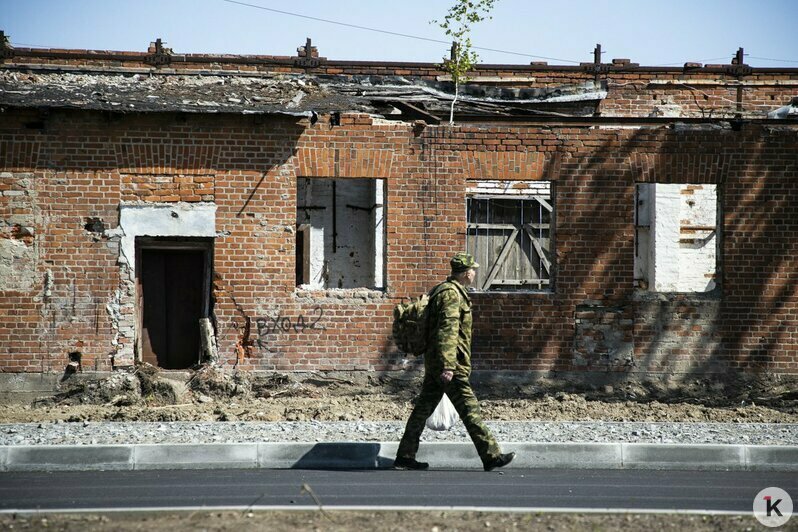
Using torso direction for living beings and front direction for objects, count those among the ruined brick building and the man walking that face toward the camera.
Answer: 1

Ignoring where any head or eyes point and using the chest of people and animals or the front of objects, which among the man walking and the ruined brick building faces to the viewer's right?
the man walking

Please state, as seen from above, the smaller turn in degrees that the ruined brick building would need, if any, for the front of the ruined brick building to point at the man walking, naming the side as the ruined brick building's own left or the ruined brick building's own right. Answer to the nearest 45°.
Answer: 0° — it already faces them

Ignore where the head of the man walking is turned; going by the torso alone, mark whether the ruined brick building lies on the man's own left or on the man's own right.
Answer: on the man's own left

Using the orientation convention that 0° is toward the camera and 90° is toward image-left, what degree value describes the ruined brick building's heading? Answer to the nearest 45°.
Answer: approximately 0°

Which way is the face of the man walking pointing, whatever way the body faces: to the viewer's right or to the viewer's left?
to the viewer's right

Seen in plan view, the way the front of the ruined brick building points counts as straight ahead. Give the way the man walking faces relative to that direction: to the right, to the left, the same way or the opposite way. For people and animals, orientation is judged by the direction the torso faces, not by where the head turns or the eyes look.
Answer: to the left

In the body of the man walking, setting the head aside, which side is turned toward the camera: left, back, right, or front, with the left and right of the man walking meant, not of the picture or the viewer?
right
